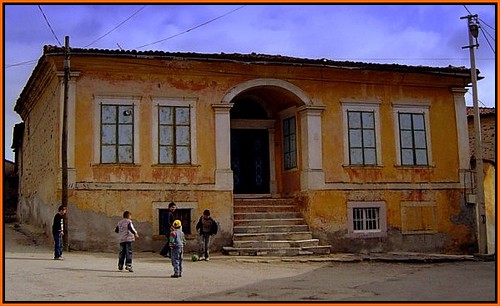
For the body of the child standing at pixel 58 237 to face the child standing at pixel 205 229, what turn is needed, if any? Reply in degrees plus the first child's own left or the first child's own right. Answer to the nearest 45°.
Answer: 0° — they already face them

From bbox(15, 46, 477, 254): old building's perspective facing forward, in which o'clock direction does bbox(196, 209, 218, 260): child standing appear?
The child standing is roughly at 1 o'clock from the old building.

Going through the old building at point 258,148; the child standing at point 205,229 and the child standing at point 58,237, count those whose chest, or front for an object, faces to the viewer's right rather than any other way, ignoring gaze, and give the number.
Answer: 1

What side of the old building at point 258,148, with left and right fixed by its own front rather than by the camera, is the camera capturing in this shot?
front

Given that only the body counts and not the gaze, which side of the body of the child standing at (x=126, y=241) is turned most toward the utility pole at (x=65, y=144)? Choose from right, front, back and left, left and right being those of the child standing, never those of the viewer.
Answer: left

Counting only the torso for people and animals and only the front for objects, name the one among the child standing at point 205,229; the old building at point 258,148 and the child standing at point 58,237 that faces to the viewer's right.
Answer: the child standing at point 58,237

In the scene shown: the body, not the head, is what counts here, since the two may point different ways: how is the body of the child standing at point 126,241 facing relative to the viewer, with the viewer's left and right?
facing away from the viewer and to the right of the viewer

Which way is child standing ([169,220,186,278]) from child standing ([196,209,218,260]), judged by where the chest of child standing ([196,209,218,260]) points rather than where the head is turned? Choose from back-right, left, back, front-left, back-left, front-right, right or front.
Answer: front

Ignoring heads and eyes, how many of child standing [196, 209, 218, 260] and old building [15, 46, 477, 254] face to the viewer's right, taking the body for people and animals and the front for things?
0

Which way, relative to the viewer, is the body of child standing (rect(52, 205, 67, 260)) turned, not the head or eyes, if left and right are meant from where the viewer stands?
facing to the right of the viewer

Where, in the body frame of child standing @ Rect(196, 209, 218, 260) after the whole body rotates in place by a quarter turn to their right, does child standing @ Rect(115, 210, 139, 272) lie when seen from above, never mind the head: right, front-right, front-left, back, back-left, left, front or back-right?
front-left
